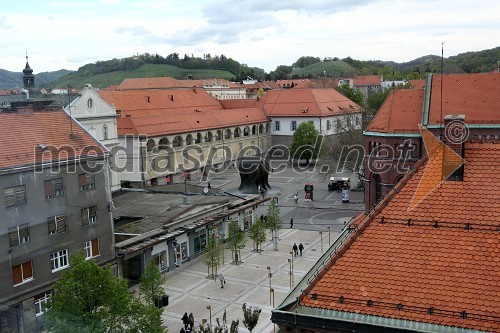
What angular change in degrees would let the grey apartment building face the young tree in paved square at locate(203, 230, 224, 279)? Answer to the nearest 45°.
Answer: approximately 45° to its left

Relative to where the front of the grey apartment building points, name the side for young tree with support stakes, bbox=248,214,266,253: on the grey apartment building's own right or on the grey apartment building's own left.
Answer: on the grey apartment building's own left

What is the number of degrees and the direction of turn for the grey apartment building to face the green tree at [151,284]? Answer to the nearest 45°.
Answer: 0° — it already faces it

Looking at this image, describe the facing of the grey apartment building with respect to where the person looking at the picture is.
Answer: facing the viewer and to the right of the viewer

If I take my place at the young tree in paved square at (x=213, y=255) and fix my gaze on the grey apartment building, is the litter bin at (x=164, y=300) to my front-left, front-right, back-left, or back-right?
front-left

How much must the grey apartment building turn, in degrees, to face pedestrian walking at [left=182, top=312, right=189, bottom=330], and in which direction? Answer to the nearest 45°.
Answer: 0° — it already faces them

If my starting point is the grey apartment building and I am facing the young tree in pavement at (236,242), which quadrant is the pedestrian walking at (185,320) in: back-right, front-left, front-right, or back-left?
front-right

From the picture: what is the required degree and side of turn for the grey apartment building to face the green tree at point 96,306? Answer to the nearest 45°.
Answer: approximately 45° to its right

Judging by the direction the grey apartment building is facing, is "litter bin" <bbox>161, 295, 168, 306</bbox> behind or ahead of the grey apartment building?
ahead
